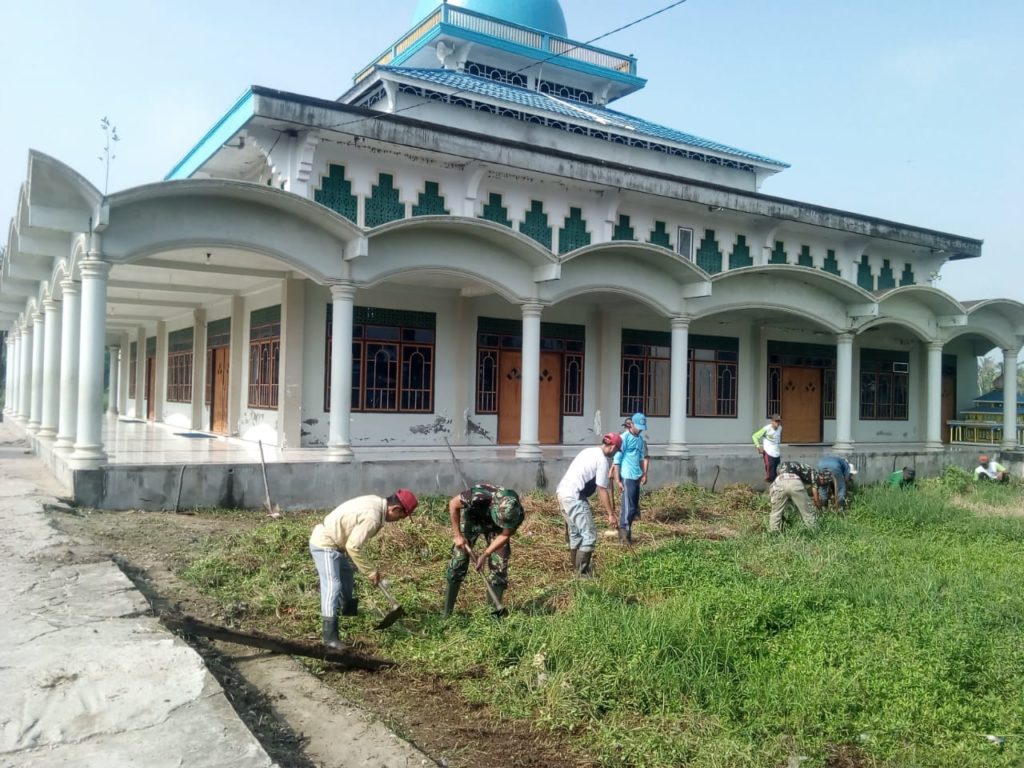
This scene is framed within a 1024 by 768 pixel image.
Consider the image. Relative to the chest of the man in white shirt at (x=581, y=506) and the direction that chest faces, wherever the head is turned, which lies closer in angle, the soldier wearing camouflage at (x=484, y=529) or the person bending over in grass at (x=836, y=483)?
the person bending over in grass

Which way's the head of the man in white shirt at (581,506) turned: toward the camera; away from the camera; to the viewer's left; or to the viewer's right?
to the viewer's right

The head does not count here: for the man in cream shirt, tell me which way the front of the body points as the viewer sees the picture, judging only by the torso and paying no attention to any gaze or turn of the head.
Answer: to the viewer's right

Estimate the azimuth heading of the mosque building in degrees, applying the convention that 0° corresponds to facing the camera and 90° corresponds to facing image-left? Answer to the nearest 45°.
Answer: approximately 315°

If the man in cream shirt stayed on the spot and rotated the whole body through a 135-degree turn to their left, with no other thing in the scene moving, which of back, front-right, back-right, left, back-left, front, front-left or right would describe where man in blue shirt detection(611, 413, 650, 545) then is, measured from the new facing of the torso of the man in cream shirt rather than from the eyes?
right

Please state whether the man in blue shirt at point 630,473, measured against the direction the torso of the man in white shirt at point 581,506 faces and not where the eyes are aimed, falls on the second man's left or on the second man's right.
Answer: on the second man's left

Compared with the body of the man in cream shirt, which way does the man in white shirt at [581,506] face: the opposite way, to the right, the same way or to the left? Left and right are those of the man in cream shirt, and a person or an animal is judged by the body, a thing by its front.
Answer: the same way

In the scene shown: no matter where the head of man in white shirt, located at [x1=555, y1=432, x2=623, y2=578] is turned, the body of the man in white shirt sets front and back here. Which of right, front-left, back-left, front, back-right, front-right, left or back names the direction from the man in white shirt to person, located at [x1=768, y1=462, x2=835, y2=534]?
front-left

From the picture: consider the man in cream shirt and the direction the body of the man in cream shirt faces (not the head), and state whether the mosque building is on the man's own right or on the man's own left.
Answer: on the man's own left

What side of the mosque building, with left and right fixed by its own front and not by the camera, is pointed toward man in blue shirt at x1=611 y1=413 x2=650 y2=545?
front

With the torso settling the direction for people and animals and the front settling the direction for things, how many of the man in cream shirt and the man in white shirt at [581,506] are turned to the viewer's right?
2

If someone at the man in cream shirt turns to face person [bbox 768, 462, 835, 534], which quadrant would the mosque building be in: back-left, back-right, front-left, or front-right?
front-left

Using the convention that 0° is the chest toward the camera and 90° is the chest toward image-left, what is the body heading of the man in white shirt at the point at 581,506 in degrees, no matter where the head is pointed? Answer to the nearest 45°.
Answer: approximately 270°
